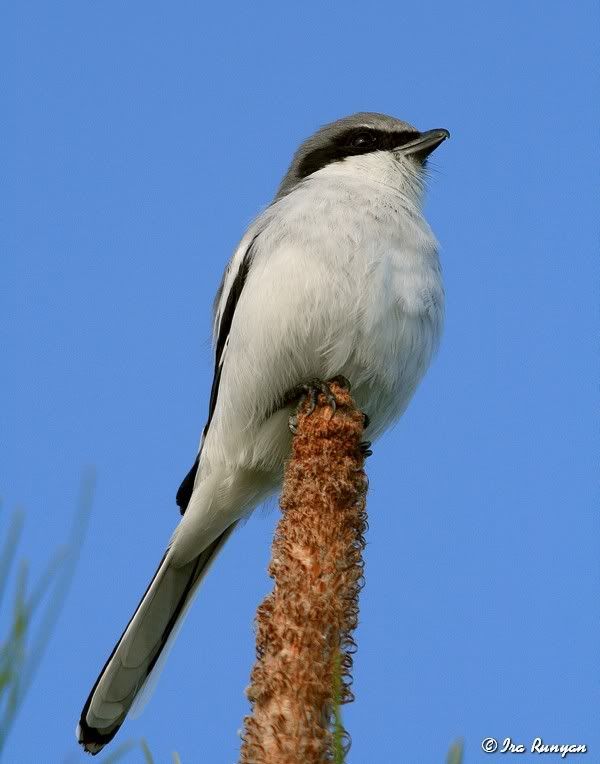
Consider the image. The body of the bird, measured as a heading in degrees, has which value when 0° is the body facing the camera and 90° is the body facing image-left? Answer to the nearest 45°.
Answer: approximately 315°
